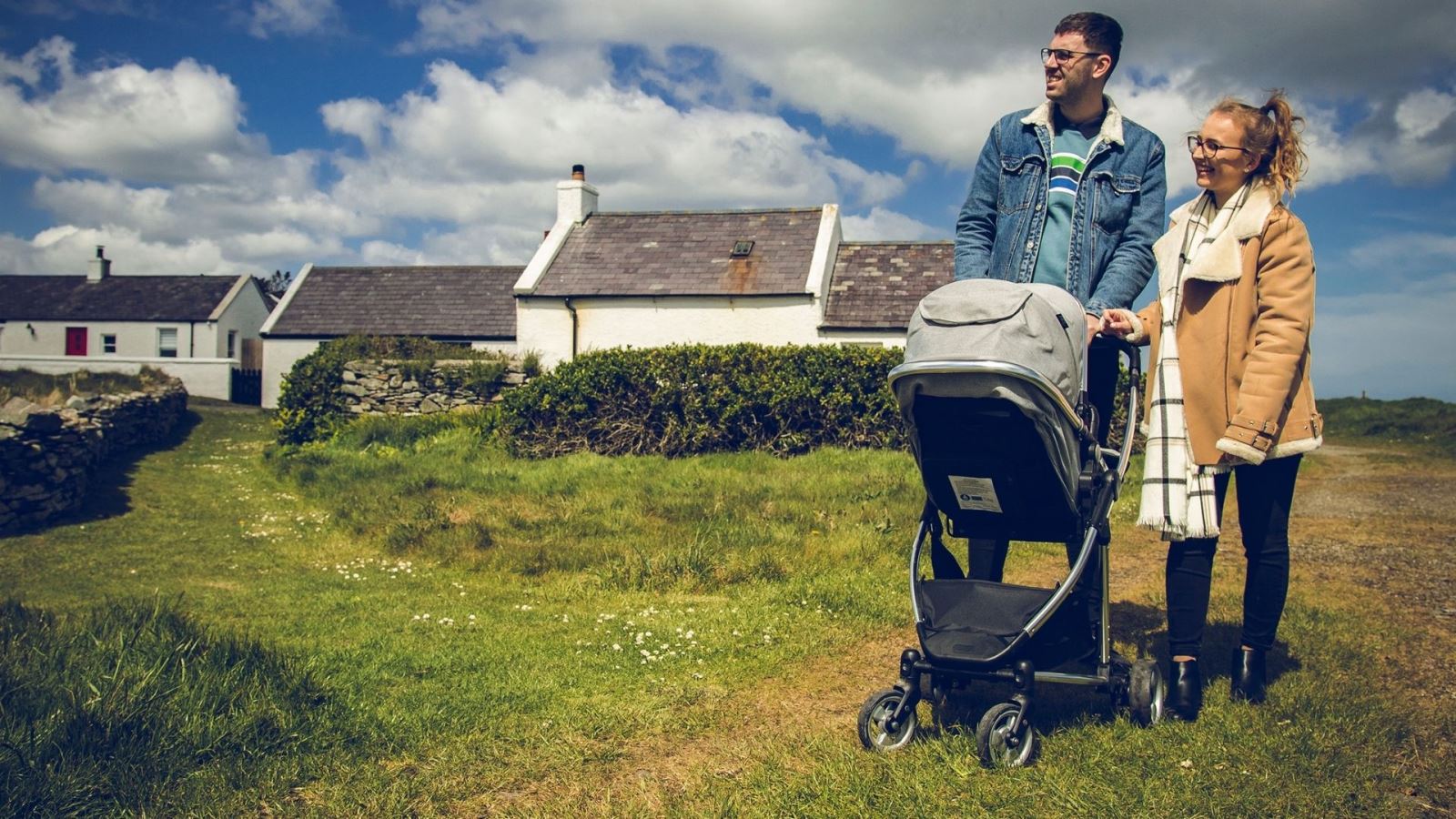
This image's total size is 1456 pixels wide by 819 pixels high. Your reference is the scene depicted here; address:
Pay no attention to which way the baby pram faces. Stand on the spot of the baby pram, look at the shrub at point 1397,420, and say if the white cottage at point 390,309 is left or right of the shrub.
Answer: left

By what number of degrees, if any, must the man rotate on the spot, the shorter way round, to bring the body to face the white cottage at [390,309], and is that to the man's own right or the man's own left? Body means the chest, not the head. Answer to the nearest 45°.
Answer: approximately 135° to the man's own right

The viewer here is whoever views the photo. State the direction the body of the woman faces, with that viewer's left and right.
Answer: facing the viewer and to the left of the viewer

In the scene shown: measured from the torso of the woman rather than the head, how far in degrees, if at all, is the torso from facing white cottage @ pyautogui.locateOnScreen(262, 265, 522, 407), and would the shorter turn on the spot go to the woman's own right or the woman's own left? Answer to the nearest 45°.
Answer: approximately 90° to the woman's own right

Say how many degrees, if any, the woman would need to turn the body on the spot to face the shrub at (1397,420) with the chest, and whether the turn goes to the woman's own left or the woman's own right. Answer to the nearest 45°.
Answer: approximately 135° to the woman's own right

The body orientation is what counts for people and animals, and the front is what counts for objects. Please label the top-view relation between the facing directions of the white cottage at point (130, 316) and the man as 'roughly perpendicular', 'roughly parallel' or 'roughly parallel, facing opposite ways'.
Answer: roughly parallel

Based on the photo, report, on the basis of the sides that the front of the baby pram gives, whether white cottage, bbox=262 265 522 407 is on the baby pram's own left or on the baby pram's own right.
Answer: on the baby pram's own right

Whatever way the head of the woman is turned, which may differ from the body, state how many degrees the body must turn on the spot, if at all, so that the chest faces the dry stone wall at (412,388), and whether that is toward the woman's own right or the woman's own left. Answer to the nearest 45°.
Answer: approximately 90° to the woman's own right

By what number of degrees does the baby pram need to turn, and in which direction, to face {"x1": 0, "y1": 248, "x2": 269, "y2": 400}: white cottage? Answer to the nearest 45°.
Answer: approximately 90° to its right

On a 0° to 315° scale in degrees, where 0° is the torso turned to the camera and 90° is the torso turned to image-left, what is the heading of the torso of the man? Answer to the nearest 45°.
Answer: approximately 0°

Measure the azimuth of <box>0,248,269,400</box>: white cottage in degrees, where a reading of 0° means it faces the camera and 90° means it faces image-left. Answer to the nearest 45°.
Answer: approximately 45°

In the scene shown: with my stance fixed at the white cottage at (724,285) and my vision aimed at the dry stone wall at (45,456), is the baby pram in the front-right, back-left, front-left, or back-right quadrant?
front-left

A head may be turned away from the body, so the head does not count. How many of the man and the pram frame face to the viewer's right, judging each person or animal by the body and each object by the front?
0
